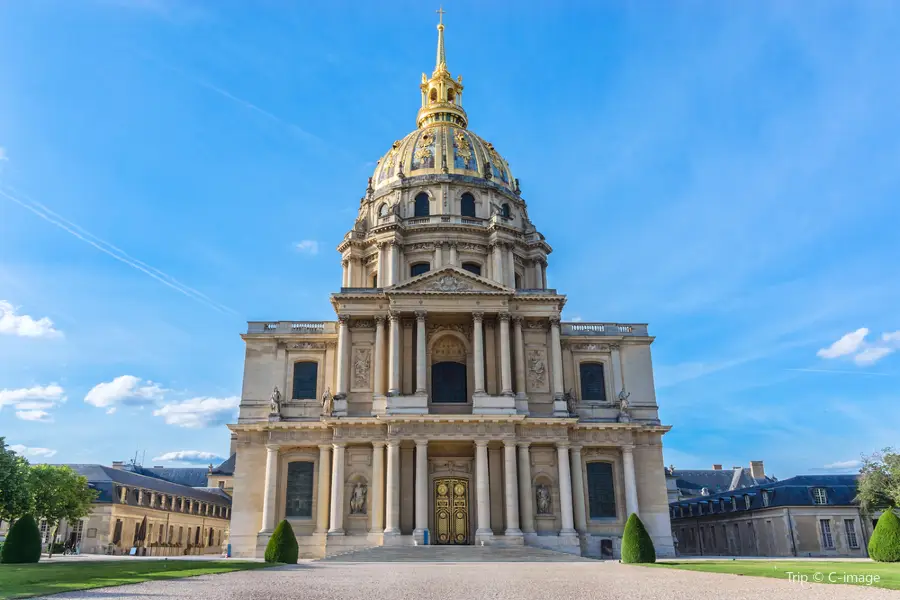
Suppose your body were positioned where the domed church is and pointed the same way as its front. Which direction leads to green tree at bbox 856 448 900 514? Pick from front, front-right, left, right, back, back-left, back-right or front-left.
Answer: left

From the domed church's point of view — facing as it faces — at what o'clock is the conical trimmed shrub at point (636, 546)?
The conical trimmed shrub is roughly at 11 o'clock from the domed church.

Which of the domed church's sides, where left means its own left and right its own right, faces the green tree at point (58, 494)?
right

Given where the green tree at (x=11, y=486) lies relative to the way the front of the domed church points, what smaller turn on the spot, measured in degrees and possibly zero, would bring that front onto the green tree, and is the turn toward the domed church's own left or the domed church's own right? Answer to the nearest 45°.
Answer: approximately 45° to the domed church's own right

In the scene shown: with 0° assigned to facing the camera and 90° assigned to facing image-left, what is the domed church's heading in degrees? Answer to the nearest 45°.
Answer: approximately 0°

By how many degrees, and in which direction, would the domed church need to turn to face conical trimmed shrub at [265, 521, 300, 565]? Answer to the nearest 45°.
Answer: approximately 45° to its right

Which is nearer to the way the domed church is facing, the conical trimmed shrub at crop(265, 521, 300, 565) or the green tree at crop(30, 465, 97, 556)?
the conical trimmed shrub

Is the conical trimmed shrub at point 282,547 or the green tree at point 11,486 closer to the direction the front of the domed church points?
the conical trimmed shrub

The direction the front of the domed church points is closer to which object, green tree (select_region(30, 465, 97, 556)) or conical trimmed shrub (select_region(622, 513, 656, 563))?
the conical trimmed shrub

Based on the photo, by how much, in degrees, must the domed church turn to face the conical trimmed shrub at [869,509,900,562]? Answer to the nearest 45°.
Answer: approximately 45° to its left
